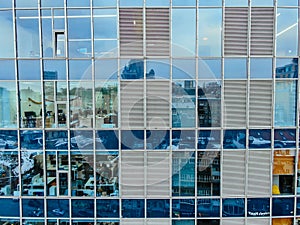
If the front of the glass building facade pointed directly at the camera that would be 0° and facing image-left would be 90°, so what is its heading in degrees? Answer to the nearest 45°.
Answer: approximately 0°
